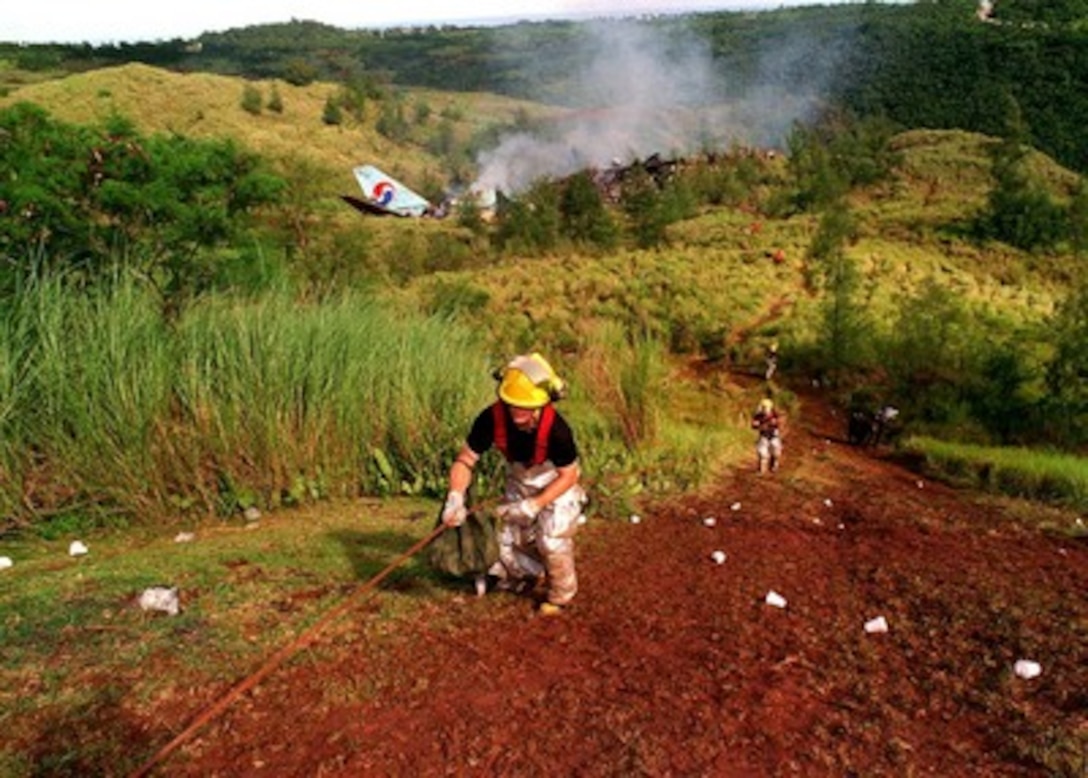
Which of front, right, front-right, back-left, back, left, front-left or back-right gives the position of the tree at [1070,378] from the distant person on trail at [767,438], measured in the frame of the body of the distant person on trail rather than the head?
back-left

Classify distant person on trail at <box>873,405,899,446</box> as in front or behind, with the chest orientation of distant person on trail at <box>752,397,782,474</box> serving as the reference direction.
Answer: behind

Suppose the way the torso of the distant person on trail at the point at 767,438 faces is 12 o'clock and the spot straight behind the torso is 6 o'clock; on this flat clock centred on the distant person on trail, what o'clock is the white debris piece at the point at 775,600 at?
The white debris piece is roughly at 12 o'clock from the distant person on trail.

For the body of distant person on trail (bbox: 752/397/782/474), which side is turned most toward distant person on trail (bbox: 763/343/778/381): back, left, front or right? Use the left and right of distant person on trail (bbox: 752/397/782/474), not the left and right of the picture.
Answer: back

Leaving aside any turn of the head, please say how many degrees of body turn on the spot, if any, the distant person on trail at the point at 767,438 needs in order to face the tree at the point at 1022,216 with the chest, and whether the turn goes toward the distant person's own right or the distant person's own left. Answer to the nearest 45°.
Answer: approximately 180°

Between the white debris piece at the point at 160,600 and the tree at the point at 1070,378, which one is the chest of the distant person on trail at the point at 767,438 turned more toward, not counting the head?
the white debris piece

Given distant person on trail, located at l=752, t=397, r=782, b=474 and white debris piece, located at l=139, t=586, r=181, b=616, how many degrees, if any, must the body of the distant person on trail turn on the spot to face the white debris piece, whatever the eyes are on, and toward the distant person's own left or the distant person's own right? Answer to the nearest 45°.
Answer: approximately 45° to the distant person's own right

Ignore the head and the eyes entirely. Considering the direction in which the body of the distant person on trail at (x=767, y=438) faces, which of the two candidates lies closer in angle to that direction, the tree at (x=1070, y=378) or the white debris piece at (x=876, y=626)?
the white debris piece

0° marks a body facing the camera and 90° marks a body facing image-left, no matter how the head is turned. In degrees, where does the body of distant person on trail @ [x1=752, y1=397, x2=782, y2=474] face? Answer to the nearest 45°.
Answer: approximately 0°

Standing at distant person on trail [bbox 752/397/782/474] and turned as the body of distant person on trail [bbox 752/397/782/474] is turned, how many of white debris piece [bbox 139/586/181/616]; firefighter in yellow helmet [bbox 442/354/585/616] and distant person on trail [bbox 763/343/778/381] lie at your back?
1

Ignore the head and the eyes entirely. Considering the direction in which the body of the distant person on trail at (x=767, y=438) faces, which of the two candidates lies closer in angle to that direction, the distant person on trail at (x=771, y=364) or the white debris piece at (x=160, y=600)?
the white debris piece

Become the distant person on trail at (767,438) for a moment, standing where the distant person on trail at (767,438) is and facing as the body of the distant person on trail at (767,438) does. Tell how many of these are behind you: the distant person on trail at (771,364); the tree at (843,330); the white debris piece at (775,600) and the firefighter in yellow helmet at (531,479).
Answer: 2

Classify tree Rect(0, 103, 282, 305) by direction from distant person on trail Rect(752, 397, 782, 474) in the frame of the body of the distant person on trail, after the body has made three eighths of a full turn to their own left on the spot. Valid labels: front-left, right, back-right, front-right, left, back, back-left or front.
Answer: back-left

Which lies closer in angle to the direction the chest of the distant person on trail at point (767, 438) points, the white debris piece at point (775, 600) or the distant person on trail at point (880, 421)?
the white debris piece

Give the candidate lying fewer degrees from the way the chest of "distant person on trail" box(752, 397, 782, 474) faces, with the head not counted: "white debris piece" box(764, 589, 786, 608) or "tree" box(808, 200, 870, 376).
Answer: the white debris piece

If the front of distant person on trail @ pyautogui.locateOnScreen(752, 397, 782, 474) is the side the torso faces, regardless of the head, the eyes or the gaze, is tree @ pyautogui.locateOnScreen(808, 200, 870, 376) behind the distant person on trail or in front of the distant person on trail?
behind
